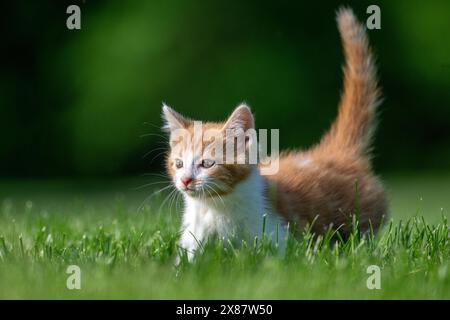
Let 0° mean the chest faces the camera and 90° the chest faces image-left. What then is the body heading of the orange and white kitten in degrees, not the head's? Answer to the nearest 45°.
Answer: approximately 45°
